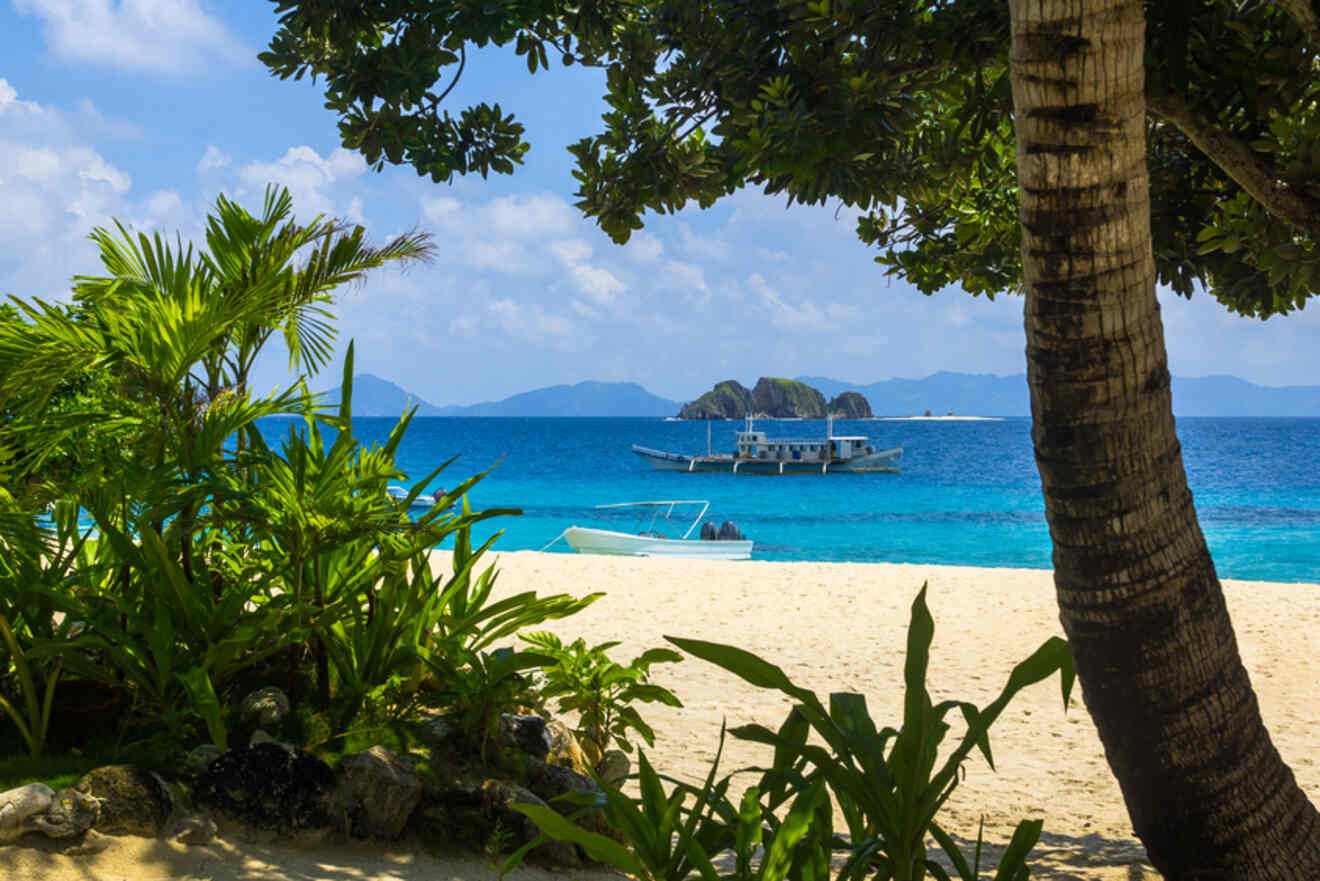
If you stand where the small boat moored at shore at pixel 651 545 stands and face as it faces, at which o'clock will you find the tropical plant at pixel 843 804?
The tropical plant is roughly at 9 o'clock from the small boat moored at shore.

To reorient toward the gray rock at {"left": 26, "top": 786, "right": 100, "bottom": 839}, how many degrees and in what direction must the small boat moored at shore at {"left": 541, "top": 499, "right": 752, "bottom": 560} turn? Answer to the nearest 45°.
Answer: approximately 90° to its left

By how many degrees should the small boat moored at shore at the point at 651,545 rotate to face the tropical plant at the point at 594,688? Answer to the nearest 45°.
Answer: approximately 90° to its left

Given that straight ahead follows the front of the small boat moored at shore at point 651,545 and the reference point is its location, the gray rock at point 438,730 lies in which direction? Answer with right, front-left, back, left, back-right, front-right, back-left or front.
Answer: left

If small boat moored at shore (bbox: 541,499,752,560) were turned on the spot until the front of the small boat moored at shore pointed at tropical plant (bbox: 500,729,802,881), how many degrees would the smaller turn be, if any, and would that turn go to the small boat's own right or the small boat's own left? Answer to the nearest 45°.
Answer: approximately 90° to the small boat's own left

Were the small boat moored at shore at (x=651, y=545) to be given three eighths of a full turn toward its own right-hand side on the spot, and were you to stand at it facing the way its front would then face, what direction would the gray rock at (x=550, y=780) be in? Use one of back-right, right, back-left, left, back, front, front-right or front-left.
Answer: back-right

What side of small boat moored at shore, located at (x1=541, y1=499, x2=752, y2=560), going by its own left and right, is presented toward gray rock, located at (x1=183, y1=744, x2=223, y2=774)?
left

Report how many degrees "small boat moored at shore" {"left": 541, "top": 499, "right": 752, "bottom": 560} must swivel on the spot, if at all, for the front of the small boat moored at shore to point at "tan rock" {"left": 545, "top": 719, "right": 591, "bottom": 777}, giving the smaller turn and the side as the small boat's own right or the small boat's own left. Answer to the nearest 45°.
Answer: approximately 90° to the small boat's own left

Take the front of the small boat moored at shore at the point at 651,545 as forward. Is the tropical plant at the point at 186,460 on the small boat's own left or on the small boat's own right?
on the small boat's own left

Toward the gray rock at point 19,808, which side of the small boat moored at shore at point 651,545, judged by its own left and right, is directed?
left

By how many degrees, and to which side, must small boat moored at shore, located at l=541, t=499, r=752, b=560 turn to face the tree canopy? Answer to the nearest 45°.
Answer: approximately 90° to its left

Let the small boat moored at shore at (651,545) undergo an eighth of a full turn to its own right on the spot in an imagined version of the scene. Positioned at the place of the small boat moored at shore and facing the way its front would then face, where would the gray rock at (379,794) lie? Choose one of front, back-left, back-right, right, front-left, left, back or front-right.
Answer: back-left

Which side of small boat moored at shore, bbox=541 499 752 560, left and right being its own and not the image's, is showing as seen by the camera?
left

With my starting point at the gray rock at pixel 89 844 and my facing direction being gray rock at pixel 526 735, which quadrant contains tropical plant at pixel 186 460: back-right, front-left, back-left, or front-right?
front-left

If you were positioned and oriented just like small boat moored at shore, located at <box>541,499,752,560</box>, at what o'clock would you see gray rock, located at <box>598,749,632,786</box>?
The gray rock is roughly at 9 o'clock from the small boat moored at shore.

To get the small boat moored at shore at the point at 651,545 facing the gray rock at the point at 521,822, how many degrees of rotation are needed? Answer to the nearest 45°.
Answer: approximately 90° to its left
